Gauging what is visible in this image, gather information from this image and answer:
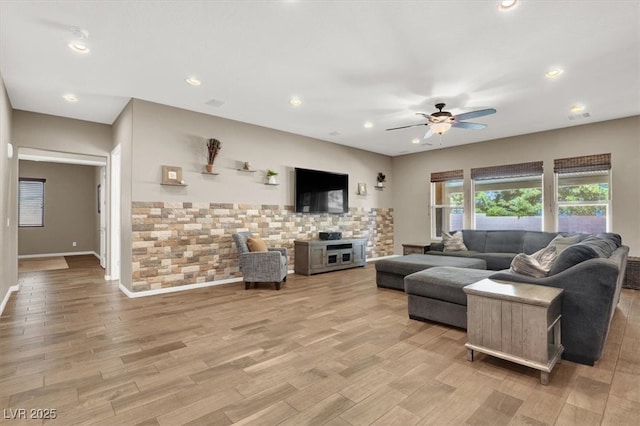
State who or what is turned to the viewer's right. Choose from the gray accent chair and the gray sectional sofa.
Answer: the gray accent chair

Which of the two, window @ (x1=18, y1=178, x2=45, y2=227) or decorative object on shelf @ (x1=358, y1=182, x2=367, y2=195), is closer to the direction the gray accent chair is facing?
the decorative object on shelf

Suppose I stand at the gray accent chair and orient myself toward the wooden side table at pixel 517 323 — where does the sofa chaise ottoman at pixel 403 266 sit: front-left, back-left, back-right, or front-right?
front-left

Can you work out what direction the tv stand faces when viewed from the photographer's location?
facing the viewer and to the right of the viewer

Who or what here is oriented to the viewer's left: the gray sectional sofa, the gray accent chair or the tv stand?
the gray sectional sofa

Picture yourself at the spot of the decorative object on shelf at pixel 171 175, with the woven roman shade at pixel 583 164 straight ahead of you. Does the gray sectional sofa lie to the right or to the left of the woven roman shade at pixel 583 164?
right

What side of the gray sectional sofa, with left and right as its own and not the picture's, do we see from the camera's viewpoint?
left

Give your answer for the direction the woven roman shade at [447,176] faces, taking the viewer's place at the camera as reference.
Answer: facing the viewer and to the left of the viewer

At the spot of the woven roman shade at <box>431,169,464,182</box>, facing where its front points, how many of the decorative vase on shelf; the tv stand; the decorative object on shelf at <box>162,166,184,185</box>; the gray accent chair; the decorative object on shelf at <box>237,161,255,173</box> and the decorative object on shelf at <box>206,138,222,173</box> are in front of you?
6
